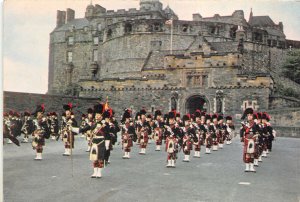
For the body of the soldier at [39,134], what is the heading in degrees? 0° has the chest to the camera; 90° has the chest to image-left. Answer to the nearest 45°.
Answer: approximately 45°

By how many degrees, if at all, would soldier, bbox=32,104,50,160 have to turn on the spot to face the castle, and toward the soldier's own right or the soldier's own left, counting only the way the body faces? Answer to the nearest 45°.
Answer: approximately 180°

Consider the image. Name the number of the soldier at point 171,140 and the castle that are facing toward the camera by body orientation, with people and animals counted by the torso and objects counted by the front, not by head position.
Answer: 2

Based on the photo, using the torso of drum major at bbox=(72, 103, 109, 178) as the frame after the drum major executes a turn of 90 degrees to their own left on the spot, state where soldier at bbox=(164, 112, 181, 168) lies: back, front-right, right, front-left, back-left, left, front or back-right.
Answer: left

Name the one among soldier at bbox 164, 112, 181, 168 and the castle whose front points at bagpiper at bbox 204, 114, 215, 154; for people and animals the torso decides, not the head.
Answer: the castle

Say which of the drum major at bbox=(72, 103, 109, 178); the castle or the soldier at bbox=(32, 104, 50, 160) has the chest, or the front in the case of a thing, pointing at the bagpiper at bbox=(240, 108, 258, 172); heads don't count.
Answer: the castle

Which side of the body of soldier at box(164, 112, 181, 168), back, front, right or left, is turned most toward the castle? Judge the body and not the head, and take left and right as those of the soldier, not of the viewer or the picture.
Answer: back

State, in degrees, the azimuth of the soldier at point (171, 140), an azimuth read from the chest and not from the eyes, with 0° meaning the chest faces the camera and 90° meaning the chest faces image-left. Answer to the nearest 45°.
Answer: approximately 0°

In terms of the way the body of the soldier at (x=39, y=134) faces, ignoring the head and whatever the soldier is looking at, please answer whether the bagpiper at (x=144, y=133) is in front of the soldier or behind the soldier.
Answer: behind
